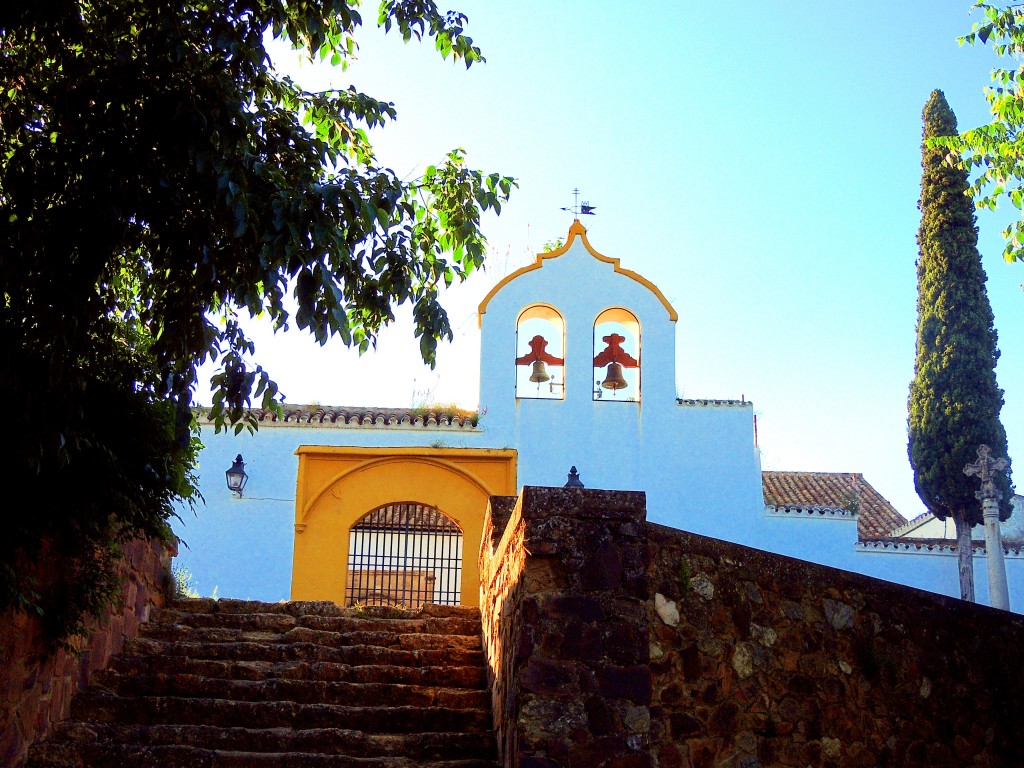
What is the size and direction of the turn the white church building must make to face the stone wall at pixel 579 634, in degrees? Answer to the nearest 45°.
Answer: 0° — it already faces it

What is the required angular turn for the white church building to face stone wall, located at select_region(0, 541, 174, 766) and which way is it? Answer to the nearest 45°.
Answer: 0° — it already faces it

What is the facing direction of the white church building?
toward the camera

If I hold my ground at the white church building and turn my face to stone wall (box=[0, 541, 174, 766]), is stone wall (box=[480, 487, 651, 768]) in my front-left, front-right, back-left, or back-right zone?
front-left

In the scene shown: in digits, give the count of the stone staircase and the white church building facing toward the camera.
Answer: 2

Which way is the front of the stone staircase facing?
toward the camera

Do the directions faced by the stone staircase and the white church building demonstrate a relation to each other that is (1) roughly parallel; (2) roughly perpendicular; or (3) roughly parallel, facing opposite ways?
roughly parallel

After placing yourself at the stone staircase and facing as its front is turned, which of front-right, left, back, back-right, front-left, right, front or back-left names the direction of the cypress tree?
back-left

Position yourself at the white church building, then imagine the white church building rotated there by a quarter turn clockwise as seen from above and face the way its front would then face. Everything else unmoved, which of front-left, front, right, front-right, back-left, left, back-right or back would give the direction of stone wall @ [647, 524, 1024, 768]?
left
